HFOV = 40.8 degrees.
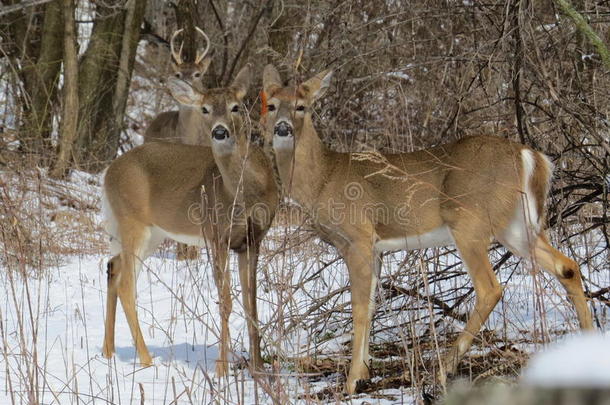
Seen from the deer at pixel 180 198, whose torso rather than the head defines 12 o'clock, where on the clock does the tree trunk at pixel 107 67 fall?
The tree trunk is roughly at 7 o'clock from the deer.

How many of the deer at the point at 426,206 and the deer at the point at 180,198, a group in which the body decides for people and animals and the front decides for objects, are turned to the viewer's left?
1

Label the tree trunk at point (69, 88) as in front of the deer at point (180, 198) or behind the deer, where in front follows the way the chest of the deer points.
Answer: behind

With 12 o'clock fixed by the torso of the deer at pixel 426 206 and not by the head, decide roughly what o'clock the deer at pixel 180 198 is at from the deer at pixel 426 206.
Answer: the deer at pixel 180 198 is roughly at 1 o'clock from the deer at pixel 426 206.

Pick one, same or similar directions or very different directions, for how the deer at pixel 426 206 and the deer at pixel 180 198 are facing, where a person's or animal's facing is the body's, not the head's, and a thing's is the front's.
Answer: very different directions

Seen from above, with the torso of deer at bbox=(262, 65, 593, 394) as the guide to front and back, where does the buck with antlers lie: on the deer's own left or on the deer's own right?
on the deer's own right

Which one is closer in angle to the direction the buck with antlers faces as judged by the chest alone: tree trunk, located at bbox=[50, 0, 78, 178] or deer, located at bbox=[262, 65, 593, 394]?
the deer

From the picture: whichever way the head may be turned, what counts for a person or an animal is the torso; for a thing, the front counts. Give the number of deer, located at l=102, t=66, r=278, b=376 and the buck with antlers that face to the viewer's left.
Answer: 0

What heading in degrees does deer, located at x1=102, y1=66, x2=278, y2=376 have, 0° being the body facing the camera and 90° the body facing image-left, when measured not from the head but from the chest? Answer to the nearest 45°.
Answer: approximately 315°

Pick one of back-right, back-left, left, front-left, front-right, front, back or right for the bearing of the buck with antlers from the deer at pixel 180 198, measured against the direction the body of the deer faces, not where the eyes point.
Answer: back-left

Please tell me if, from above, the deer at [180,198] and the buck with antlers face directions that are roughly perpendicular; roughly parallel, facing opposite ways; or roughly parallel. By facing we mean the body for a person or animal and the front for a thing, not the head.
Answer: roughly parallel

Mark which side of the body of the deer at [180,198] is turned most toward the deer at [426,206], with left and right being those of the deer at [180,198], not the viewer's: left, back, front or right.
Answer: front

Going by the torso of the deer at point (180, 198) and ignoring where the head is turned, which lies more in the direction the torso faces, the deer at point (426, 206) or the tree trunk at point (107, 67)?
the deer

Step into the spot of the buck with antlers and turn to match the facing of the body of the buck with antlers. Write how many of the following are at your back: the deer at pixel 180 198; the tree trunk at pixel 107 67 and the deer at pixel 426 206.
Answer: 1

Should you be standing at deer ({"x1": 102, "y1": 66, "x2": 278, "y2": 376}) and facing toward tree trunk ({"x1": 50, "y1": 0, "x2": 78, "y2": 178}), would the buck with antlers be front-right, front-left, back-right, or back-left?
front-right

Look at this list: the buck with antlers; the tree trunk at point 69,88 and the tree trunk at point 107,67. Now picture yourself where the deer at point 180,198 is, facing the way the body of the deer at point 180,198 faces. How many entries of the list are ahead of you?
0

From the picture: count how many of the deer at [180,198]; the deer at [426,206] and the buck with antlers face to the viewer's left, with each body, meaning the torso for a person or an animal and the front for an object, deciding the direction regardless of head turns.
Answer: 1

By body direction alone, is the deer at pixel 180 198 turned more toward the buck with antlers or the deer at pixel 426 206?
the deer

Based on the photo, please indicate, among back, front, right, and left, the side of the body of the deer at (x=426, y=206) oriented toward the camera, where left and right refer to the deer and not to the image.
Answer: left

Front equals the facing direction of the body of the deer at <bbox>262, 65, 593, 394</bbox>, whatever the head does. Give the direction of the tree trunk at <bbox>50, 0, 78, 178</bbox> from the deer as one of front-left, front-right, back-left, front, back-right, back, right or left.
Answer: front-right
